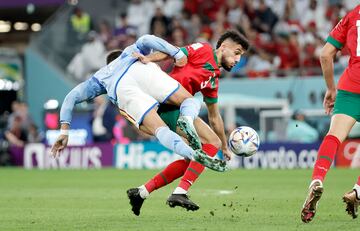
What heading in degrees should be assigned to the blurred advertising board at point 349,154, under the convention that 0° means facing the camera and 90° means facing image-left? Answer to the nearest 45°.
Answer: approximately 0°

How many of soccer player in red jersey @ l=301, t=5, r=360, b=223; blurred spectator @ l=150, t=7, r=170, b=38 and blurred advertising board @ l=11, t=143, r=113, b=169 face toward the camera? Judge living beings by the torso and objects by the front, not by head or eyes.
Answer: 2

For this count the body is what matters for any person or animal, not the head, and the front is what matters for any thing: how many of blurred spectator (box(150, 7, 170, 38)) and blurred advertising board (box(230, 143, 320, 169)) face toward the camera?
2

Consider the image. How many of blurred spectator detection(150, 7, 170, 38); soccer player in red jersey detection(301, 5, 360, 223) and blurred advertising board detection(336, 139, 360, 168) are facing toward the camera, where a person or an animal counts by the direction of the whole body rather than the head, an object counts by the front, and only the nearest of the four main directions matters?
2

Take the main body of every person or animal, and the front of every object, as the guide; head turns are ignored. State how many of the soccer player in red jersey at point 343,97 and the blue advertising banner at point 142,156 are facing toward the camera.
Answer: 1
